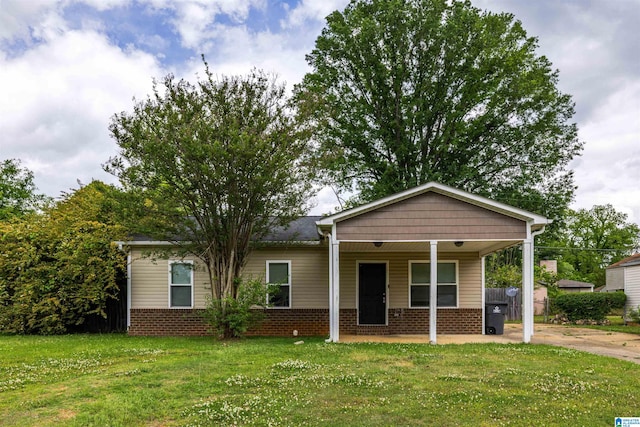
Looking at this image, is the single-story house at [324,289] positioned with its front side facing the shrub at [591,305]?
no

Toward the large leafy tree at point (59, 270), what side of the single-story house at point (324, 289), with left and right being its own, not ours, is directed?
right

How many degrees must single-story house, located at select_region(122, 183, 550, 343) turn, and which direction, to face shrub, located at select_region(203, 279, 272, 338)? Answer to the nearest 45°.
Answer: approximately 45° to its right

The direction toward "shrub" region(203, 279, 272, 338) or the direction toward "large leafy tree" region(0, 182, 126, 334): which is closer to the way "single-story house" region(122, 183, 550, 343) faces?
the shrub

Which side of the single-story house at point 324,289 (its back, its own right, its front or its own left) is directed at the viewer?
front

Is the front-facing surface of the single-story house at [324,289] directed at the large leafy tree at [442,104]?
no

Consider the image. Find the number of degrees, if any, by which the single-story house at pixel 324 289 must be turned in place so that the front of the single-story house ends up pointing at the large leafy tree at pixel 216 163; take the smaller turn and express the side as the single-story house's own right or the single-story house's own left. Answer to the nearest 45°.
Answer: approximately 45° to the single-story house's own right
